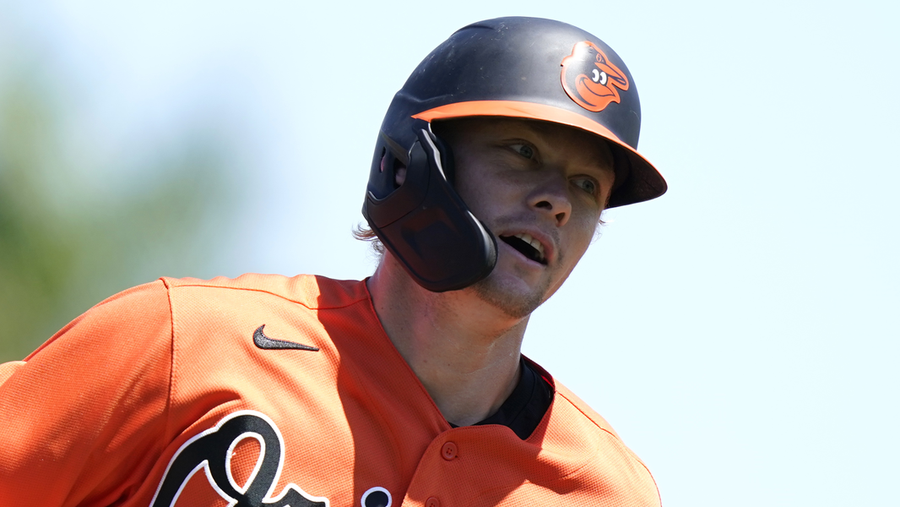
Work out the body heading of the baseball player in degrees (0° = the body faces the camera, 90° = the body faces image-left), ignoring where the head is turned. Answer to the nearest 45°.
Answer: approximately 315°

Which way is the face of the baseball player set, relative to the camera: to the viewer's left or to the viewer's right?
to the viewer's right
